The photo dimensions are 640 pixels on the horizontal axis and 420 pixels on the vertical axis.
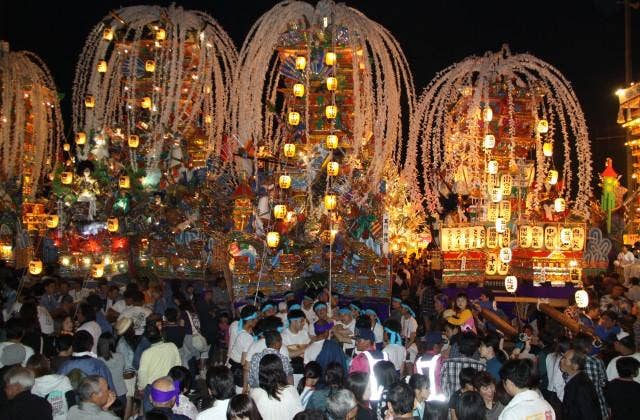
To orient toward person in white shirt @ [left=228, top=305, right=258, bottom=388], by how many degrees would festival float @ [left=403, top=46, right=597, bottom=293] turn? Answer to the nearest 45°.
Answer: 0° — it already faces them

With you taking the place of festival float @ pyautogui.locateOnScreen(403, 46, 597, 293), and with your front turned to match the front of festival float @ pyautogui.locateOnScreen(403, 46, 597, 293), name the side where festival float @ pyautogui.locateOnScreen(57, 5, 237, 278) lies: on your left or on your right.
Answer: on your right

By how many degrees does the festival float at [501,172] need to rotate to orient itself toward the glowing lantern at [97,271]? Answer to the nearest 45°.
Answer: approximately 90° to its right

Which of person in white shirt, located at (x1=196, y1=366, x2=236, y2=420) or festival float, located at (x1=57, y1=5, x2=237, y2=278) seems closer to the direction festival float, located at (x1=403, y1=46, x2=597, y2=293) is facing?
the person in white shirt

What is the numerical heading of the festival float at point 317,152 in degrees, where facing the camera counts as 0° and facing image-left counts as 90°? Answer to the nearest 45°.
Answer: approximately 0°
